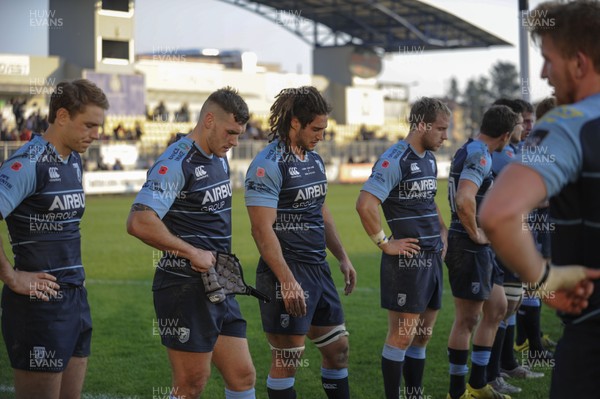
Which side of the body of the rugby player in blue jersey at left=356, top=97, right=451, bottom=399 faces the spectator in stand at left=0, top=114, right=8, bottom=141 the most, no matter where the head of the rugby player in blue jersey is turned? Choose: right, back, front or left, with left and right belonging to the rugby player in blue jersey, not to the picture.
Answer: back

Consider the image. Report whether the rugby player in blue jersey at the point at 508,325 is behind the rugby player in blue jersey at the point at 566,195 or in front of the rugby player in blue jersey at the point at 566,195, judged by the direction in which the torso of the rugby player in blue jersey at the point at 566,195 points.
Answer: in front

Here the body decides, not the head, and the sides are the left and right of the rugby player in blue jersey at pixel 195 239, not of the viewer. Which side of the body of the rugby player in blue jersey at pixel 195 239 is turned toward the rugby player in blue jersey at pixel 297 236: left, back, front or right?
left

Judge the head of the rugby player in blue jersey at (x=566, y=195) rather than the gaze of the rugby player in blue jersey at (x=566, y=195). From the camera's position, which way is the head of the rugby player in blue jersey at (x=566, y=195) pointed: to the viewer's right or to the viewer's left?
to the viewer's left

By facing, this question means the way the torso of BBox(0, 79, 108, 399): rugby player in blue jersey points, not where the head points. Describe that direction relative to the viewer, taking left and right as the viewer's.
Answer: facing the viewer and to the right of the viewer

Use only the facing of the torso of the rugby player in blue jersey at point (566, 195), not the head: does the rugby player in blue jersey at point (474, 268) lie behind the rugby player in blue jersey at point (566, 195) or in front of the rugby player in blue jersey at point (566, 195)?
in front

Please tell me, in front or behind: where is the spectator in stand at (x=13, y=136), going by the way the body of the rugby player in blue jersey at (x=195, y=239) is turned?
behind

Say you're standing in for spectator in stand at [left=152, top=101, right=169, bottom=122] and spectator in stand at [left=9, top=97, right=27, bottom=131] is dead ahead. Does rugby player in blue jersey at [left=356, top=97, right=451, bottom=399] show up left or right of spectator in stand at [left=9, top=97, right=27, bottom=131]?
left
